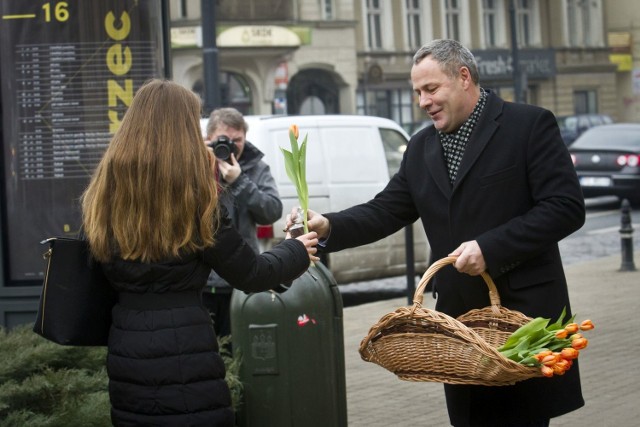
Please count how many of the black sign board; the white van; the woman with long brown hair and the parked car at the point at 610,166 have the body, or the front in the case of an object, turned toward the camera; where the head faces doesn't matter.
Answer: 1

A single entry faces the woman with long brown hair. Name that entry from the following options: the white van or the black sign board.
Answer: the black sign board

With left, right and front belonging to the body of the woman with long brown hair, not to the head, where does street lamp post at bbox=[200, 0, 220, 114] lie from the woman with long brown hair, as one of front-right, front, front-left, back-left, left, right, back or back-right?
front-left

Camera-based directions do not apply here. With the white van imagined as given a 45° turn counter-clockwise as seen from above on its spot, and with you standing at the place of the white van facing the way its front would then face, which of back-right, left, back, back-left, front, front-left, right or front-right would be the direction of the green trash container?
back-right

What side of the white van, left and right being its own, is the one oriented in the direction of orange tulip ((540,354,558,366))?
right

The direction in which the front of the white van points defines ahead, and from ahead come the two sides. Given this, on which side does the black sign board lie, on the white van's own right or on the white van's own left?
on the white van's own right

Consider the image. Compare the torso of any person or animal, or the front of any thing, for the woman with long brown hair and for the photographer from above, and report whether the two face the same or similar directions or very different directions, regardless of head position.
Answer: very different directions

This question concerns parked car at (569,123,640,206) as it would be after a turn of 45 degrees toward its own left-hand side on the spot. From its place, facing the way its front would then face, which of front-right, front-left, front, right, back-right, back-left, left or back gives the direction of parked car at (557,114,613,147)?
front

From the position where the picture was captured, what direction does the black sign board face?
facing the viewer

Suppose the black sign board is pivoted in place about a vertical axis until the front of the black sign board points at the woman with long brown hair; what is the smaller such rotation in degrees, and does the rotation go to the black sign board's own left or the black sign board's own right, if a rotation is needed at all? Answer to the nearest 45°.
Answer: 0° — it already faces them

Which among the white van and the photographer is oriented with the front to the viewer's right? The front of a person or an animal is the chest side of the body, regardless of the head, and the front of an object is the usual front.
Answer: the white van

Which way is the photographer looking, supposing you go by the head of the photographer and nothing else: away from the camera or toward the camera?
toward the camera

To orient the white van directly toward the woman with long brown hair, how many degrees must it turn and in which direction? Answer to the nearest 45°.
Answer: approximately 90° to its right

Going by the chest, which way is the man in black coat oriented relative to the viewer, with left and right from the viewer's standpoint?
facing the viewer and to the left of the viewer
